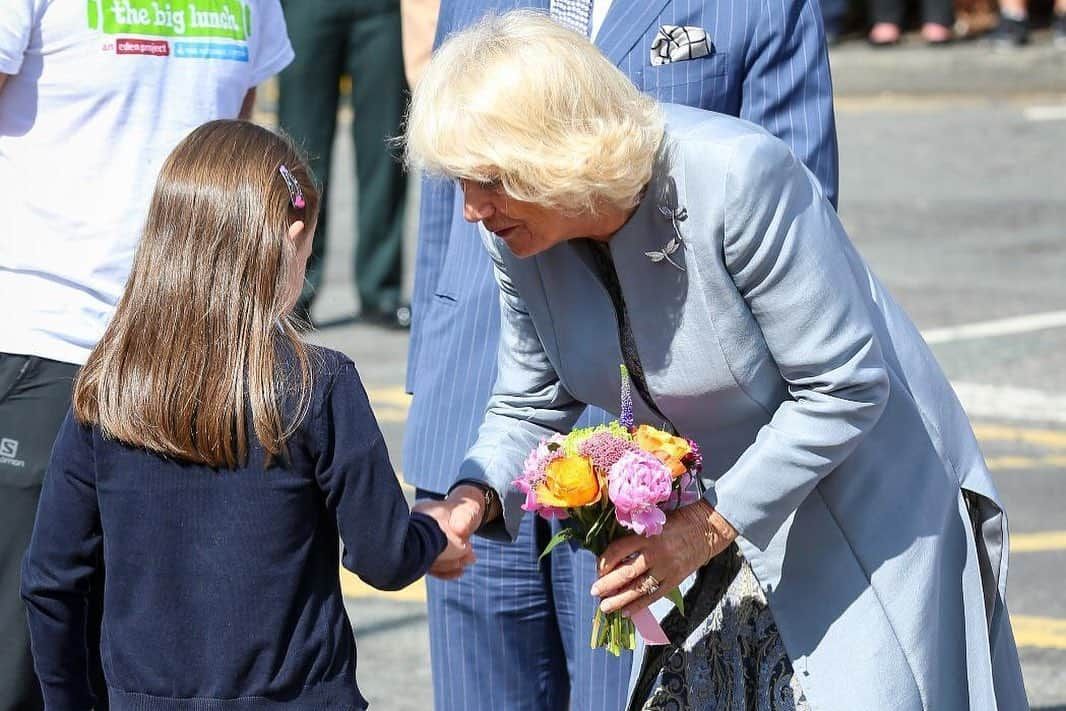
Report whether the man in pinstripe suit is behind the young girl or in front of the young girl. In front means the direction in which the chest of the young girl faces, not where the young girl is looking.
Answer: in front

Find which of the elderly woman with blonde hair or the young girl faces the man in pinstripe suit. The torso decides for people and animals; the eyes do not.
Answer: the young girl

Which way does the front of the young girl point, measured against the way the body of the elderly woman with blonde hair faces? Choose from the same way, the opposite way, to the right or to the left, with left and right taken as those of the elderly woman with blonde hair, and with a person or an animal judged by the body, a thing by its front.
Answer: the opposite way

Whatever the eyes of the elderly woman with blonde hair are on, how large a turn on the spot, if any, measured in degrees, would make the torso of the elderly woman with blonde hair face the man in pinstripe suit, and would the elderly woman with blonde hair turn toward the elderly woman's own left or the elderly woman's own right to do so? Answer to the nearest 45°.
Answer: approximately 90° to the elderly woman's own right

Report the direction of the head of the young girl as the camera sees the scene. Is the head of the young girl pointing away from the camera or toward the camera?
away from the camera

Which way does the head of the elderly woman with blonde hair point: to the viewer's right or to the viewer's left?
to the viewer's left

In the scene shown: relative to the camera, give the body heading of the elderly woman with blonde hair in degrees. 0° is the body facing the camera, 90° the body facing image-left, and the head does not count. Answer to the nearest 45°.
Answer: approximately 45°

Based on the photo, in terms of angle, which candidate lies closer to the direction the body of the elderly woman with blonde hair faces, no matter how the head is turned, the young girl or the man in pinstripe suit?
the young girl

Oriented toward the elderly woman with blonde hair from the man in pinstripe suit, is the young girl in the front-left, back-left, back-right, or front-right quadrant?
front-right

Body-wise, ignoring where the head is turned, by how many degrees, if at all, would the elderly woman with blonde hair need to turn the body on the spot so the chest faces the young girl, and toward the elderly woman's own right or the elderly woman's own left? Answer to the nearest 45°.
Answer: approximately 45° to the elderly woman's own right

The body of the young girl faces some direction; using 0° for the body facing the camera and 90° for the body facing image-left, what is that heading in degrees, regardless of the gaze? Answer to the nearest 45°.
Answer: approximately 225°

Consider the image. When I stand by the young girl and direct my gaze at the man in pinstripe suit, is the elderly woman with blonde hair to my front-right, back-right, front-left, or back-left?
front-right
